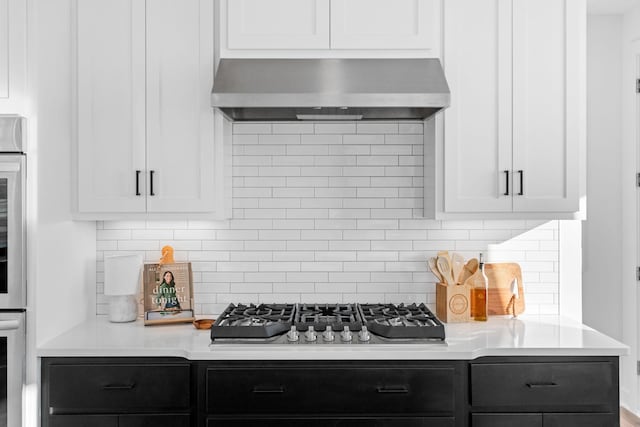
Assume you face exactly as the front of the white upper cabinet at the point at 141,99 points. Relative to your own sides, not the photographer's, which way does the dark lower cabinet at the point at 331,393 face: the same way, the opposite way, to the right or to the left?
the same way

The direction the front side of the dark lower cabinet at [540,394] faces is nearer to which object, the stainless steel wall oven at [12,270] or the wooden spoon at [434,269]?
the stainless steel wall oven

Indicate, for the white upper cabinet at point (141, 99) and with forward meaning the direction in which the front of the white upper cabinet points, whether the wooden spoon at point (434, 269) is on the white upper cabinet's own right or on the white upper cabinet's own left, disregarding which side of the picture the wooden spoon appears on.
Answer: on the white upper cabinet's own left

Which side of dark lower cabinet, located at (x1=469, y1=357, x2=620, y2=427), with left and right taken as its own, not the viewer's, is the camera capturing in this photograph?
front

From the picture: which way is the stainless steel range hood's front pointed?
toward the camera

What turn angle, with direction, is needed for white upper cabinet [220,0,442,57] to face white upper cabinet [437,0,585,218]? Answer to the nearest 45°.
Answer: approximately 90° to its left

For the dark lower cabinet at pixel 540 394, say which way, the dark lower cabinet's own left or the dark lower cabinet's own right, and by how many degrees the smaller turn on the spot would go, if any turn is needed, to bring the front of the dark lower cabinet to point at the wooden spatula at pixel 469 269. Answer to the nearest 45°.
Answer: approximately 135° to the dark lower cabinet's own right

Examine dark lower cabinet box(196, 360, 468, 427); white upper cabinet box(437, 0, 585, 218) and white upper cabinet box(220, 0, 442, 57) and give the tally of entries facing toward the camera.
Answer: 3

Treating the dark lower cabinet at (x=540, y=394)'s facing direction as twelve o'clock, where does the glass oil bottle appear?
The glass oil bottle is roughly at 5 o'clock from the dark lower cabinet.

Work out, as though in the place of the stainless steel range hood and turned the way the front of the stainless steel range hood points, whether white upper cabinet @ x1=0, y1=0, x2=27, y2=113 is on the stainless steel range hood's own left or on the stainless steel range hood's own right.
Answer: on the stainless steel range hood's own right

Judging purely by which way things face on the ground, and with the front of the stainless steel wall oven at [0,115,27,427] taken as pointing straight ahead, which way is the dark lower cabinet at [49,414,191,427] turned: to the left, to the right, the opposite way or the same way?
the same way

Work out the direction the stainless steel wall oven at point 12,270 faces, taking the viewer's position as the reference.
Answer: facing the viewer

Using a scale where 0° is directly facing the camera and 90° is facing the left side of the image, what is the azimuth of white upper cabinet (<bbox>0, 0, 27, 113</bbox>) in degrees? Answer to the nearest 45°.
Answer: approximately 0°

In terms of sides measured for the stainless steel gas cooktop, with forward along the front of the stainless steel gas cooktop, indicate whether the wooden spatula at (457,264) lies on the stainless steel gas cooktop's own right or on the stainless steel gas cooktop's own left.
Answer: on the stainless steel gas cooktop's own left

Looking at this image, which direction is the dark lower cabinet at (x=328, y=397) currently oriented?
toward the camera
